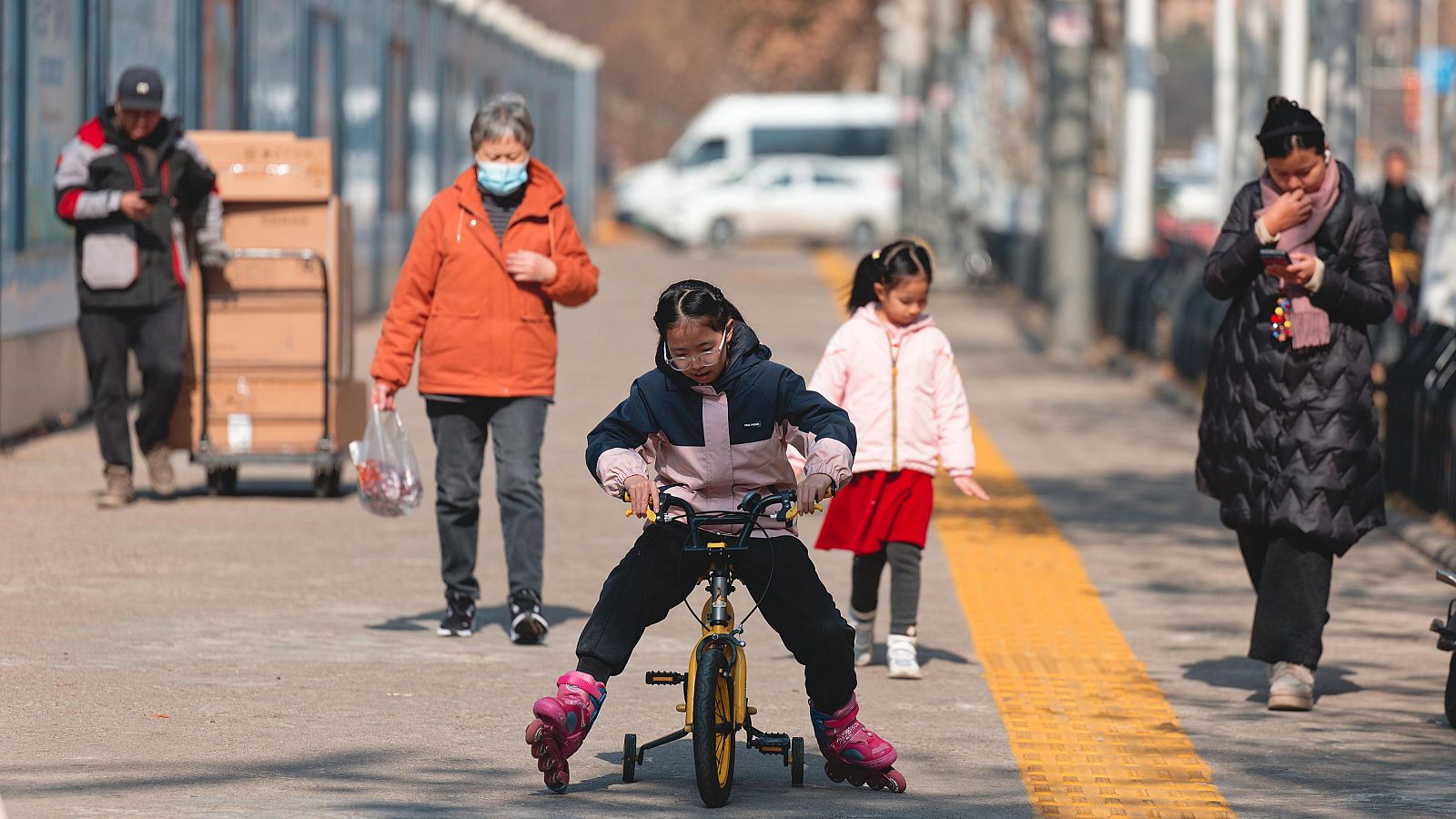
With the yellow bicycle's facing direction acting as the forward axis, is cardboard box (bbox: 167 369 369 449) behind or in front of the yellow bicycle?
behind

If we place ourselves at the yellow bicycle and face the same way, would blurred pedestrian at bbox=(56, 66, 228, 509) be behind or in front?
behind

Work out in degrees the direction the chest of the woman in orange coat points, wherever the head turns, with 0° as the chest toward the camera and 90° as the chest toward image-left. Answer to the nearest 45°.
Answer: approximately 0°

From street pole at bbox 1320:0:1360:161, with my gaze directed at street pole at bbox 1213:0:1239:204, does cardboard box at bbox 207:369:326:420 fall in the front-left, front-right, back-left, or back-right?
back-left

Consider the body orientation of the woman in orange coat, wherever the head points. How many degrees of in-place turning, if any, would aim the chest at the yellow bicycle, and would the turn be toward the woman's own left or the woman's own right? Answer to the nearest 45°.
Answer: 0° — they already face it

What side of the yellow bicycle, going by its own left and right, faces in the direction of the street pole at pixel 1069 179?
back

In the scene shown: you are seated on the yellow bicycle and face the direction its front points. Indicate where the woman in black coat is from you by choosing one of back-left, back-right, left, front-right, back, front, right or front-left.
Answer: back-left

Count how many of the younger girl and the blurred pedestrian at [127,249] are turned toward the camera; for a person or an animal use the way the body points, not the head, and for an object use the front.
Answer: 2

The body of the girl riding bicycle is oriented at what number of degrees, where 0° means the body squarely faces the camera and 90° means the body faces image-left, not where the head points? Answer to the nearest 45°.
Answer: approximately 0°

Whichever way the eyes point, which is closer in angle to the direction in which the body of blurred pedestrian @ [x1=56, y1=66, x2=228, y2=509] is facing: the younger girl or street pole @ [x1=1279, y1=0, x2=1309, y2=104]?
the younger girl
